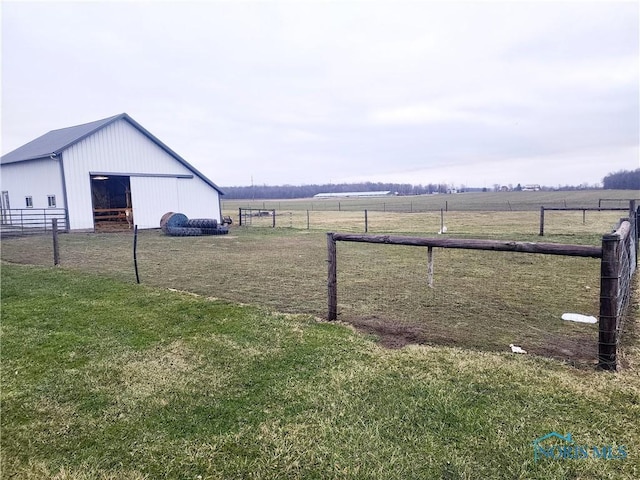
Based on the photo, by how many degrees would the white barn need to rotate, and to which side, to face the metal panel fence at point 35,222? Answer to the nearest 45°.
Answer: approximately 135° to its right

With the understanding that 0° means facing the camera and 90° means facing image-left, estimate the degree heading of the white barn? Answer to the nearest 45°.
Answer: approximately 315°

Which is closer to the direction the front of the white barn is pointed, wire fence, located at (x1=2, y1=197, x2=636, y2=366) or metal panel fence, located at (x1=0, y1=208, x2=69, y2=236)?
the wire fence

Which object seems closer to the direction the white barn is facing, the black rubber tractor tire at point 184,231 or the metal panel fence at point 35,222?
the black rubber tractor tire

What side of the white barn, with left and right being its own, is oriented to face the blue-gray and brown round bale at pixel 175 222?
front

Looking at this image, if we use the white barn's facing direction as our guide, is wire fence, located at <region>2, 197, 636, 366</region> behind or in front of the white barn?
in front

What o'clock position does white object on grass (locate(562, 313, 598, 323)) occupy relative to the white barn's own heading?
The white object on grass is roughly at 1 o'clock from the white barn.

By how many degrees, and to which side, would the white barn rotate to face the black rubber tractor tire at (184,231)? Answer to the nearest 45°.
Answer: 0° — it already faces it
